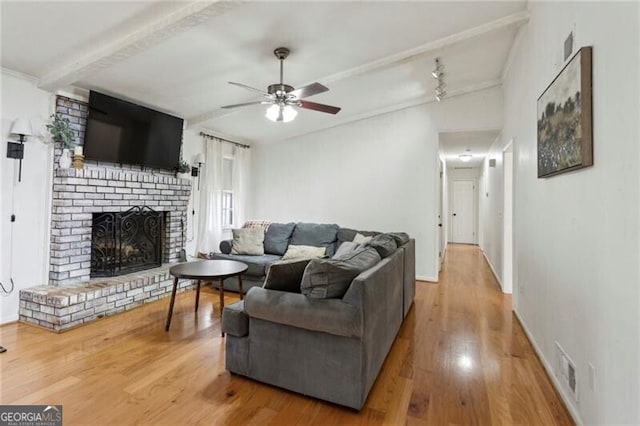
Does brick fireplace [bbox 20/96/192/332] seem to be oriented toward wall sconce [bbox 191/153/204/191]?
no

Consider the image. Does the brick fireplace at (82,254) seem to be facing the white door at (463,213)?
no

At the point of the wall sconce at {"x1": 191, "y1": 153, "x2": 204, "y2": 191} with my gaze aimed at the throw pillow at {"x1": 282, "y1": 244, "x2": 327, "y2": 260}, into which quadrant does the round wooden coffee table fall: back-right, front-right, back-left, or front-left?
front-right

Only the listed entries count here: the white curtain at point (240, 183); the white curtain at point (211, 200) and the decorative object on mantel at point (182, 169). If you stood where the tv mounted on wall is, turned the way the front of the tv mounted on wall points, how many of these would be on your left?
3

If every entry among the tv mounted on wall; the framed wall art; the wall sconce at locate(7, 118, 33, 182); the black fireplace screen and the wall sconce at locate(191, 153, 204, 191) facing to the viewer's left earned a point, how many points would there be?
1

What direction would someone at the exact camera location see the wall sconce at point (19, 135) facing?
facing the viewer and to the right of the viewer

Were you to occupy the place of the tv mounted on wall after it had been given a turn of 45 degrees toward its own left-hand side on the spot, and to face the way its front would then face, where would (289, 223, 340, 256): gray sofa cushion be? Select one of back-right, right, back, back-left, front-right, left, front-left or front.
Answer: front

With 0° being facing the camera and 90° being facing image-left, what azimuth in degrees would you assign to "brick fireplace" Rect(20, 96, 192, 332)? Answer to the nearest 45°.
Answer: approximately 315°

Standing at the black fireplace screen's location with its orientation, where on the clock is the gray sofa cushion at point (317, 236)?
The gray sofa cushion is roughly at 11 o'clock from the black fireplace screen.

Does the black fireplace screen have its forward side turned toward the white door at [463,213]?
no

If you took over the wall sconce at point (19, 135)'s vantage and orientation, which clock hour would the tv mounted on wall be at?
The tv mounted on wall is roughly at 10 o'clock from the wall sconce.

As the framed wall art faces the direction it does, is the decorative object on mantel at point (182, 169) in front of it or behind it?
in front

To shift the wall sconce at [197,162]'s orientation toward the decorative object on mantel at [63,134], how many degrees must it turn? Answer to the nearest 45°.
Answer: approximately 90° to its right

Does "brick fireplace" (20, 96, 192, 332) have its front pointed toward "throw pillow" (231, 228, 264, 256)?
no

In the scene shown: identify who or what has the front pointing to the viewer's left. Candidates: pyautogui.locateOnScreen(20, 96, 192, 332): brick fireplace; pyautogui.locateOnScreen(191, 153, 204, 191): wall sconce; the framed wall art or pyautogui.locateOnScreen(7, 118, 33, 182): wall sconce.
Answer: the framed wall art

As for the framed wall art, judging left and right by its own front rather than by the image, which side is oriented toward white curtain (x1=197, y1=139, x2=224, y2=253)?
front

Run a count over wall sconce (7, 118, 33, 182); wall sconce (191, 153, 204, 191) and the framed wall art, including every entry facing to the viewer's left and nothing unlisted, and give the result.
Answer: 1

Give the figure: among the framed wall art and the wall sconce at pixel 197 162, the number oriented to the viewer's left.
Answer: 1

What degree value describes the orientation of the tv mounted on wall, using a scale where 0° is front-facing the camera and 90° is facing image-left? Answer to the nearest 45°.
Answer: approximately 315°
